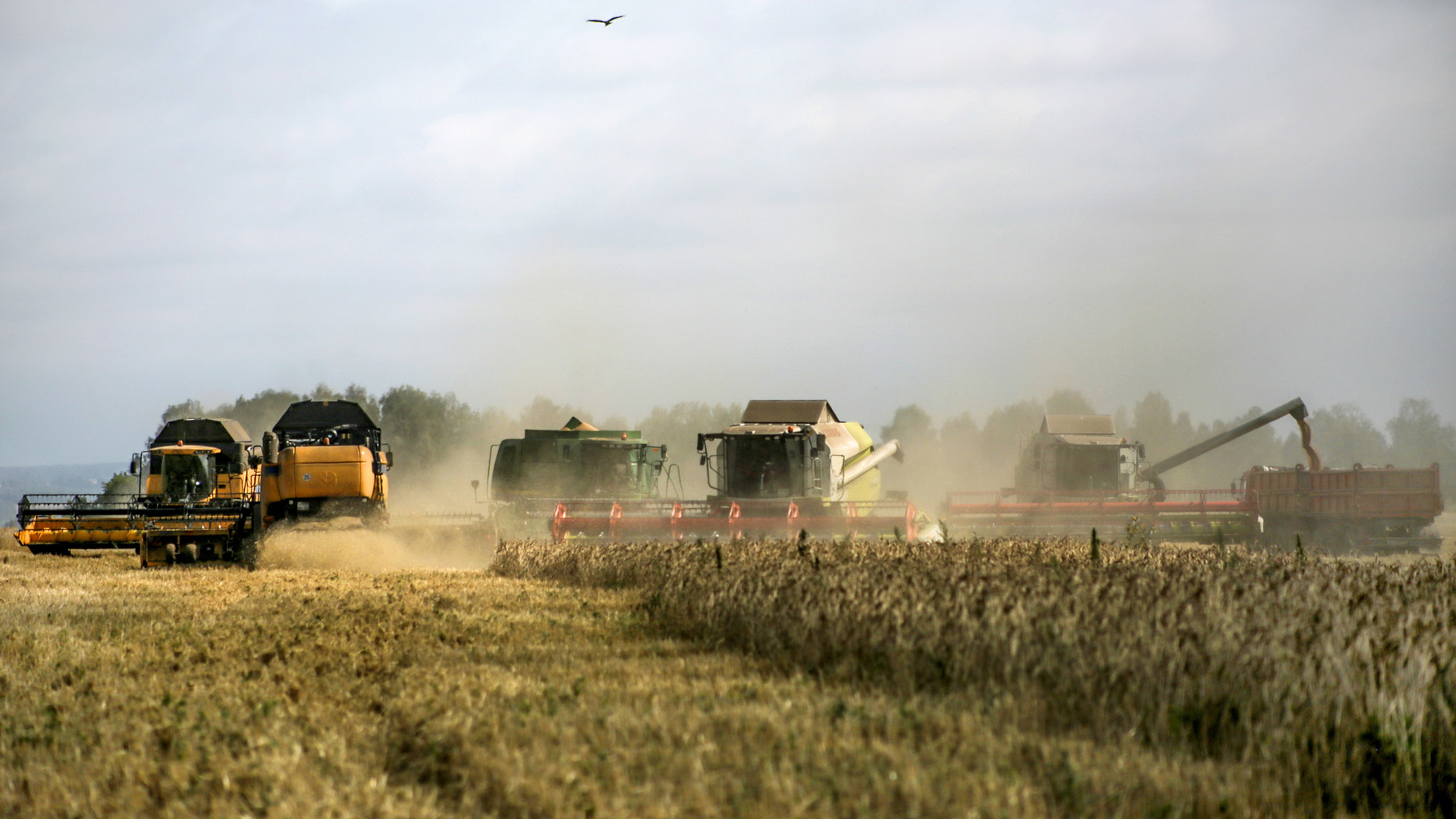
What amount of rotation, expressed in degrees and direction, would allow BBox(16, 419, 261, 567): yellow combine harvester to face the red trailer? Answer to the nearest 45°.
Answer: approximately 135° to its left

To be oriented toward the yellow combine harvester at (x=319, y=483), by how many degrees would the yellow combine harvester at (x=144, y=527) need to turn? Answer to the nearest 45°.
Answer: approximately 135° to its left

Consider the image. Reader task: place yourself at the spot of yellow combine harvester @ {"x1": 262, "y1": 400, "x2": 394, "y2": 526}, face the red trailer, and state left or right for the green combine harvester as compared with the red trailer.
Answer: left

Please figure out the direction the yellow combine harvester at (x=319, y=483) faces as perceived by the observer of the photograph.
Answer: facing away from the viewer

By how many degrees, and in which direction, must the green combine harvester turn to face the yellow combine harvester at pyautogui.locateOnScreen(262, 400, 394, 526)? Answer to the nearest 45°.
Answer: approximately 135° to its right

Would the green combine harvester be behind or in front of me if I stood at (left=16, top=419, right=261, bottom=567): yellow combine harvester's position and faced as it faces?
behind
